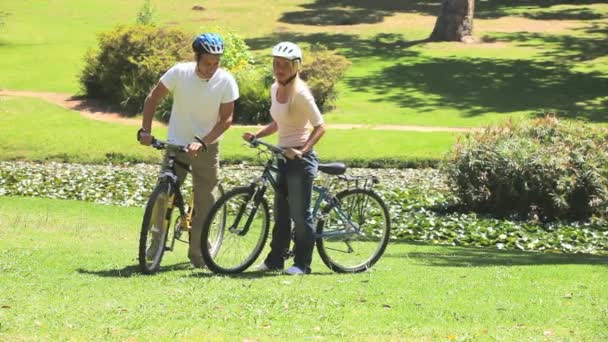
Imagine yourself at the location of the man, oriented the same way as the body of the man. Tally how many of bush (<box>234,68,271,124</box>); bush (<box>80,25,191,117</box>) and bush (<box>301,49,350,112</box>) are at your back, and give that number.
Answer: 3

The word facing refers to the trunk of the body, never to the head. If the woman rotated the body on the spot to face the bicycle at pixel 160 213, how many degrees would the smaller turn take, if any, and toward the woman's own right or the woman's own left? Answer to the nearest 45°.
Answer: approximately 45° to the woman's own right

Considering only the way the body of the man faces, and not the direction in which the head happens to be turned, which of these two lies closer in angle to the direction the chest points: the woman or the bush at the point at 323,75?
the woman

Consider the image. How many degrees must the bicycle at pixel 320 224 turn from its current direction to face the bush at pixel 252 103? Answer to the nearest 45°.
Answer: approximately 90° to its right

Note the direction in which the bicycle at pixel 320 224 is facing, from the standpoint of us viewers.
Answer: facing to the left of the viewer

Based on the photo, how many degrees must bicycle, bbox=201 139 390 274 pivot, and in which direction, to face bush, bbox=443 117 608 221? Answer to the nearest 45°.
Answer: approximately 135° to its right

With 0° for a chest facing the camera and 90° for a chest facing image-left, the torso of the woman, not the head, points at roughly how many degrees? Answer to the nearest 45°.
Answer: approximately 45°

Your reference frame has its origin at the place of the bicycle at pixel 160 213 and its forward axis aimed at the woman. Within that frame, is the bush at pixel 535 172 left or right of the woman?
left

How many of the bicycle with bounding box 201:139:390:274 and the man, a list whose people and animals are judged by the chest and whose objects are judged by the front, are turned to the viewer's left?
1

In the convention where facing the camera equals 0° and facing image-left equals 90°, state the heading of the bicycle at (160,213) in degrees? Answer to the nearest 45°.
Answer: approximately 45°

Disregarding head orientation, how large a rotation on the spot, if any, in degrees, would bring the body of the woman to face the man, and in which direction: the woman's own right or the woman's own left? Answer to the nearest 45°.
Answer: approximately 45° to the woman's own right
